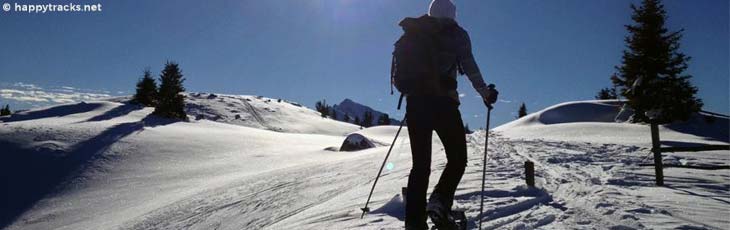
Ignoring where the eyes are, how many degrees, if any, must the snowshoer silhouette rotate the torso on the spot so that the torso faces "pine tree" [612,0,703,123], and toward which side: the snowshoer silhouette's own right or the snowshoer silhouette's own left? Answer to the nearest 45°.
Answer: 0° — they already face it

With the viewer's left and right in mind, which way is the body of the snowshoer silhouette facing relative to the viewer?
facing away from the viewer and to the right of the viewer

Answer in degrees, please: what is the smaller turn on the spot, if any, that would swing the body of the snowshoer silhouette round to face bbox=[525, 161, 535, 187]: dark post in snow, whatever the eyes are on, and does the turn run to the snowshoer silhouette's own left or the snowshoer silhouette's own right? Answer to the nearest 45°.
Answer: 0° — they already face it

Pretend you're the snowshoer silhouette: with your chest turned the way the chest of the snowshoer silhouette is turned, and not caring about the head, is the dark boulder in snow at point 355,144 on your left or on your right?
on your left
